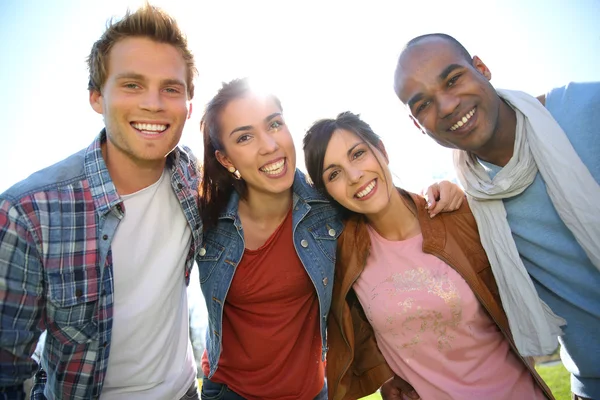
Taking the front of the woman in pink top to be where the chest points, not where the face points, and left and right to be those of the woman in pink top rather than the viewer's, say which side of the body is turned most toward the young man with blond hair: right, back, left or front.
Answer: right

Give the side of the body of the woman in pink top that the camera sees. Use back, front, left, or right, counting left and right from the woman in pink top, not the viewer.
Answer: front
